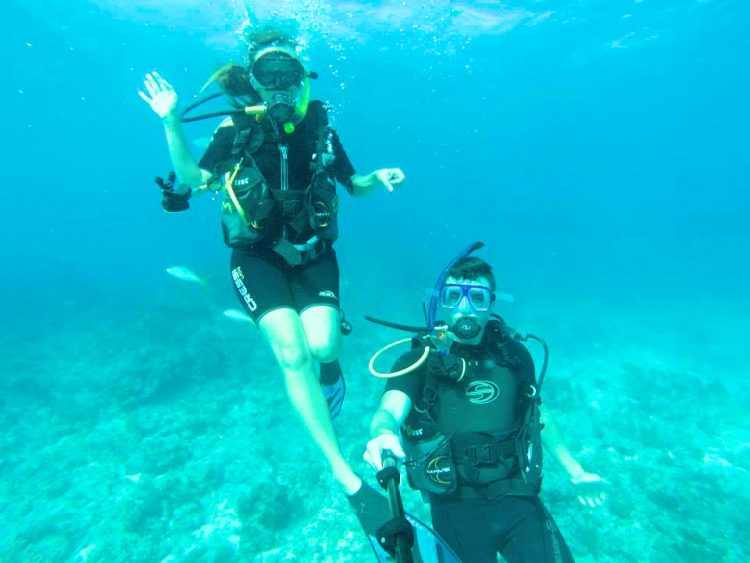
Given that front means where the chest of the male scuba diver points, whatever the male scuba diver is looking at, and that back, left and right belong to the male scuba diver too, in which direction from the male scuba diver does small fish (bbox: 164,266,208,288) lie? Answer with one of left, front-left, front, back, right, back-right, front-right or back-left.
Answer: back-right

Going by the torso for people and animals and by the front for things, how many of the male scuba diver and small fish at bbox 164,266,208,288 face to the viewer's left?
1

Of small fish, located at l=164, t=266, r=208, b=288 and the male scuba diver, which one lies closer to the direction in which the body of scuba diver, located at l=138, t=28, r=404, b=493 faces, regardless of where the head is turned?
the male scuba diver

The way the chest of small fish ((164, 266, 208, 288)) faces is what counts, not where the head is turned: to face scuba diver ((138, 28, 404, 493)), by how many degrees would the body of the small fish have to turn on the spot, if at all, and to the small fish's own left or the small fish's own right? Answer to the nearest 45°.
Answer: approximately 90° to the small fish's own left

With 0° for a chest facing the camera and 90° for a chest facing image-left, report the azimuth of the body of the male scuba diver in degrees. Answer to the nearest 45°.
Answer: approximately 0°

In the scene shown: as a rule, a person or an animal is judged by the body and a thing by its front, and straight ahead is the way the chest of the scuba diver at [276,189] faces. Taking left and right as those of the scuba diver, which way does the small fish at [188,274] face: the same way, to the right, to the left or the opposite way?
to the right

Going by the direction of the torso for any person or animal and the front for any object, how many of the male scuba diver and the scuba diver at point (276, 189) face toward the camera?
2

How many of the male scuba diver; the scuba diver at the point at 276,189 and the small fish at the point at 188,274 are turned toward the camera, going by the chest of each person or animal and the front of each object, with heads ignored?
2

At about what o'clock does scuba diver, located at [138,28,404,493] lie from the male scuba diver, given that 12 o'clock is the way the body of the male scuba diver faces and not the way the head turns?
The scuba diver is roughly at 4 o'clock from the male scuba diver.

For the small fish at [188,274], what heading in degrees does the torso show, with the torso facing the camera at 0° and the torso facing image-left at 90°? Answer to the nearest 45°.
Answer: approximately 90°

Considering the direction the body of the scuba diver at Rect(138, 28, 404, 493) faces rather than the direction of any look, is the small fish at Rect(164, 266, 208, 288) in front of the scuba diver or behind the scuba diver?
behind

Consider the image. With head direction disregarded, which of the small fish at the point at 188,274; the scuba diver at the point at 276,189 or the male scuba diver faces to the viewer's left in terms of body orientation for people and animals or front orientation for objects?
the small fish
